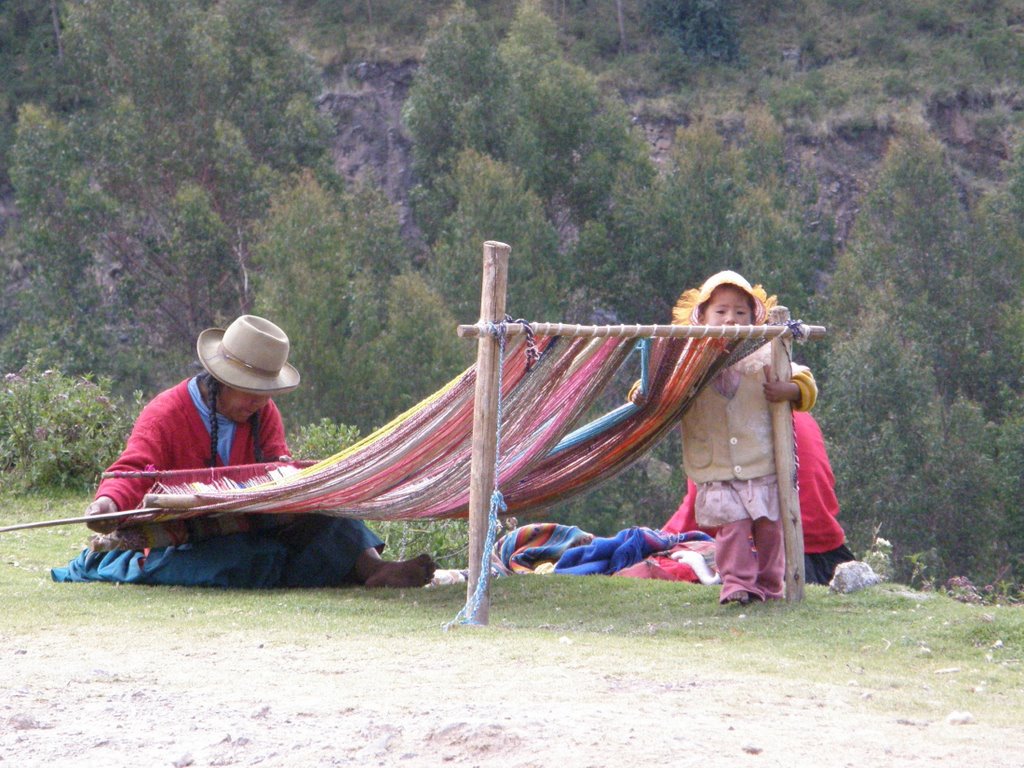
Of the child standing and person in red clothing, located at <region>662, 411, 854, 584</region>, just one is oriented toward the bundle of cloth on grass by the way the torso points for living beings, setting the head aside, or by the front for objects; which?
the person in red clothing

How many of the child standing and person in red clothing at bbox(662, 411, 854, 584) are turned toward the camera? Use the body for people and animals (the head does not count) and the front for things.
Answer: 1

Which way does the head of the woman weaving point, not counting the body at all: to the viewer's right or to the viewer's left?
to the viewer's right

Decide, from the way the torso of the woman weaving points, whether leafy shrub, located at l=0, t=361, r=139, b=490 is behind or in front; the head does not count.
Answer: behind

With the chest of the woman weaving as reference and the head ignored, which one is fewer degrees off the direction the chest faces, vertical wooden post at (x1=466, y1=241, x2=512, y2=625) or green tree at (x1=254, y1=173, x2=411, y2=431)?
the vertical wooden post

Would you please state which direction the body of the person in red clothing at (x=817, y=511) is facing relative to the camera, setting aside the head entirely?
to the viewer's left

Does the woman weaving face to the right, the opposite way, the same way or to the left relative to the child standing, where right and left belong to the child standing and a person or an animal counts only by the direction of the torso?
to the left

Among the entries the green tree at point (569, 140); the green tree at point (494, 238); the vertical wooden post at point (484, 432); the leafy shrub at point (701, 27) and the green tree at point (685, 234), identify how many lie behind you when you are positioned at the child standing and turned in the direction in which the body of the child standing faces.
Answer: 4

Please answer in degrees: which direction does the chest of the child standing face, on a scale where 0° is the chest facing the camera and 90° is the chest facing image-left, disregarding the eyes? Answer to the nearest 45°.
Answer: approximately 0°

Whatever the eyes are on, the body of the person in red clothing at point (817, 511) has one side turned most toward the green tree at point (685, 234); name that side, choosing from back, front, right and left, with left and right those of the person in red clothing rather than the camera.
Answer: right
